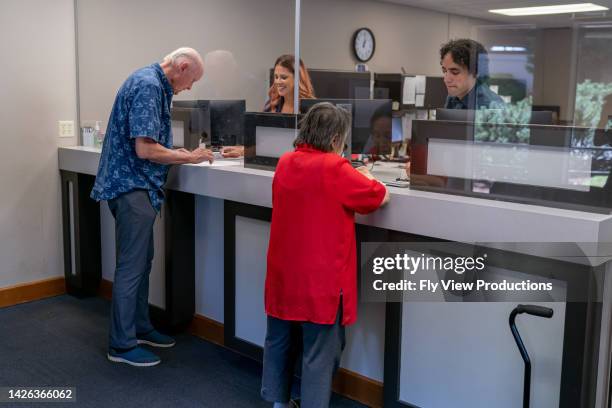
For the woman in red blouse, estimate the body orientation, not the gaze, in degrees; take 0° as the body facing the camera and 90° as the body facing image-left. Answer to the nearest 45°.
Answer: approximately 225°

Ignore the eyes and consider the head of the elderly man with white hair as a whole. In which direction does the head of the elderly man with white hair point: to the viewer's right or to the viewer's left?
to the viewer's right

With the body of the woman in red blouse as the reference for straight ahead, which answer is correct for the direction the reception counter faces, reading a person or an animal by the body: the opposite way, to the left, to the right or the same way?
the opposite way

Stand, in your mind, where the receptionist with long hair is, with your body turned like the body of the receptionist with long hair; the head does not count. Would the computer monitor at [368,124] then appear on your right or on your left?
on your left

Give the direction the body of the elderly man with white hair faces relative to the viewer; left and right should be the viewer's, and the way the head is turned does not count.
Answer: facing to the right of the viewer

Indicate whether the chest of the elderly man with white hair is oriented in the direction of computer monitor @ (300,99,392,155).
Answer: yes

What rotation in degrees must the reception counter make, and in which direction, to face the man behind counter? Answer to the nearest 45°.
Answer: approximately 135° to its right
